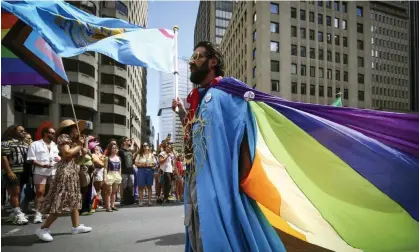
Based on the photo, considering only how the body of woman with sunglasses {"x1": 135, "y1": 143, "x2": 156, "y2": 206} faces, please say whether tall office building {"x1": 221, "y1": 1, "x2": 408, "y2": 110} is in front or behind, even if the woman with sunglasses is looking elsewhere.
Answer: behind

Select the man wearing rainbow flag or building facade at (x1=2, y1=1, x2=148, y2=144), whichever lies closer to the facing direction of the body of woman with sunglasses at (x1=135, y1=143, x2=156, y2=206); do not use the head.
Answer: the man wearing rainbow flag

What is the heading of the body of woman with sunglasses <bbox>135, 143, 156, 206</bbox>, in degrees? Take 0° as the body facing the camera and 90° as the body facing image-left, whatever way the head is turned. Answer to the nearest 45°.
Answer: approximately 0°

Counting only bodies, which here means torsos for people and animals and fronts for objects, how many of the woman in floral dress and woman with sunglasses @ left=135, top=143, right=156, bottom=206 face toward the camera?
1

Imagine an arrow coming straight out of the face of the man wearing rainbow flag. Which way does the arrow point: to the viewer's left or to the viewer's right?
to the viewer's left

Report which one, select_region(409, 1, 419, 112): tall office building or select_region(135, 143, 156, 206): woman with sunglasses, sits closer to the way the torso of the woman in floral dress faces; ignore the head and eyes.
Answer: the tall office building

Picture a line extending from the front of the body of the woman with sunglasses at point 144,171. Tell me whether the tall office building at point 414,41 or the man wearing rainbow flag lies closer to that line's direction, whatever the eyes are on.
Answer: the man wearing rainbow flag
